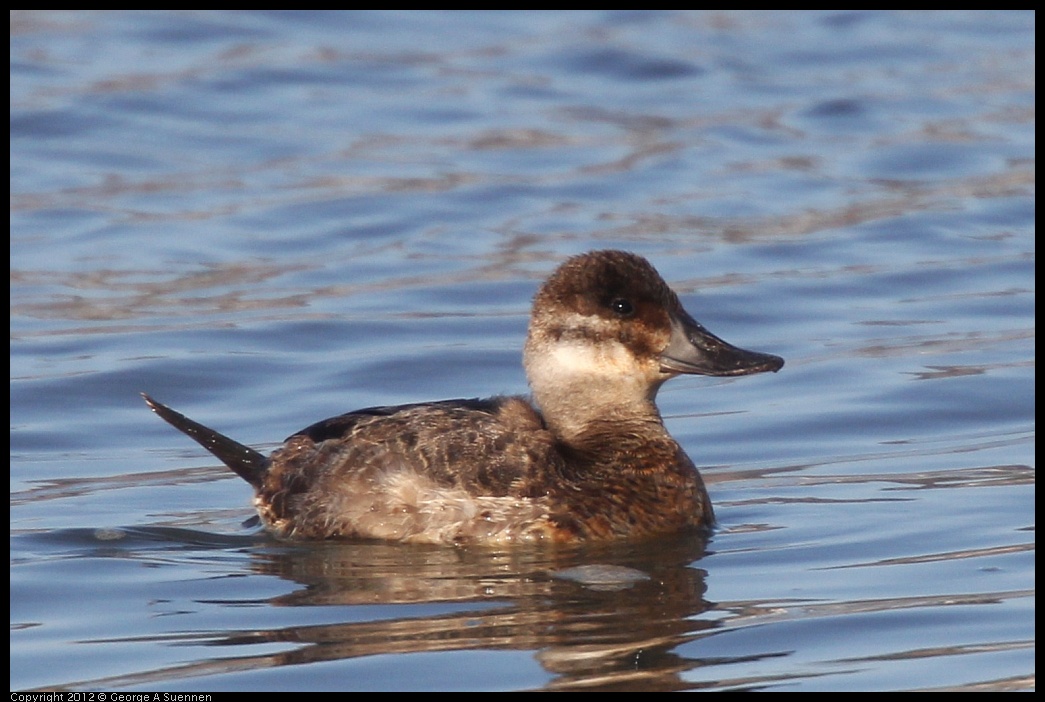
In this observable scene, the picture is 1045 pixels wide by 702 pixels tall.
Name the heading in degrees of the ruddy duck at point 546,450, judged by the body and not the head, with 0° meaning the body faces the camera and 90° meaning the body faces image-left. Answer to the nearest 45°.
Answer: approximately 270°
